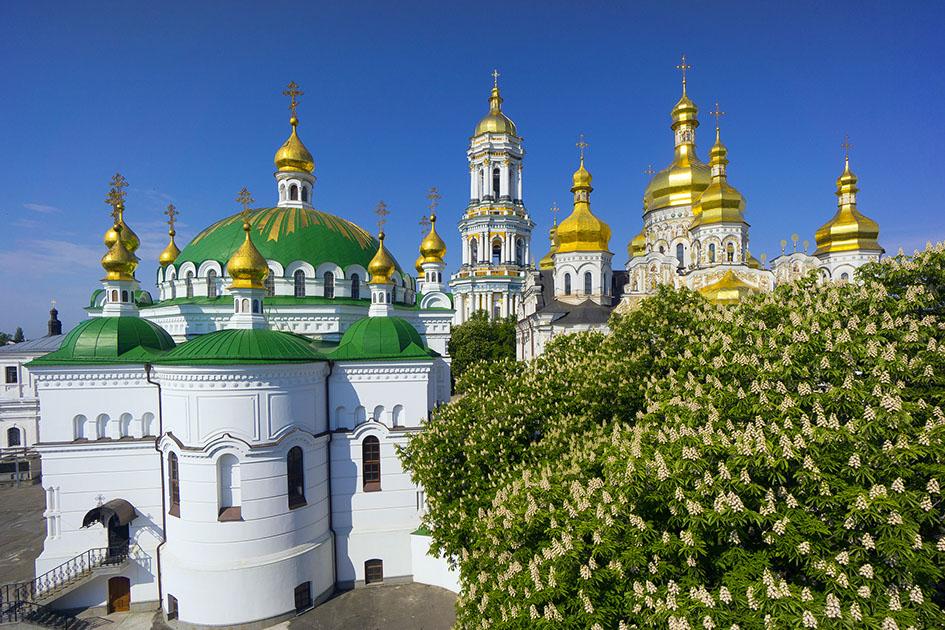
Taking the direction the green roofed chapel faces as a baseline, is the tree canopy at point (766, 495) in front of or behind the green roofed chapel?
behind

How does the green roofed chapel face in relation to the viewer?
away from the camera
